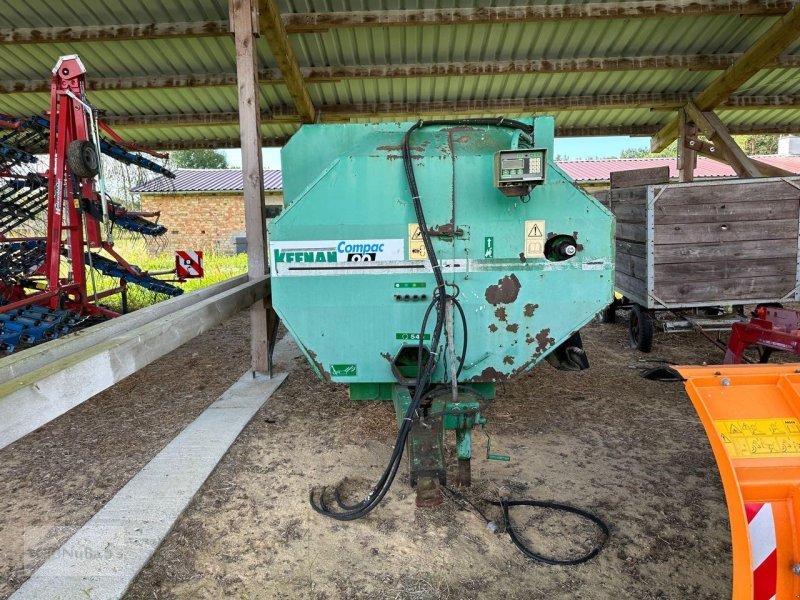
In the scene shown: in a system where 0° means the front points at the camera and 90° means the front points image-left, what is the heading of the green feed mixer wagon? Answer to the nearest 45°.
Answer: approximately 0°

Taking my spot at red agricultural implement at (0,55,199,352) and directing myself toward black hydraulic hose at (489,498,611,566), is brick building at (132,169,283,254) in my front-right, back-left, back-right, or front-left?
back-left

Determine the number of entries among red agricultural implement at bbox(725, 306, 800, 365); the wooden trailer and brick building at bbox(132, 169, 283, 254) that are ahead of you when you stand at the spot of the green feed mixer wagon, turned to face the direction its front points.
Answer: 0

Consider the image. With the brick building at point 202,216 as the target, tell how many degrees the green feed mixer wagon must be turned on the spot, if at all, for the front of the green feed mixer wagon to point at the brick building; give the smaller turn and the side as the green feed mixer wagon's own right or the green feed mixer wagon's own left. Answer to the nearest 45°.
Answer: approximately 135° to the green feed mixer wagon's own right

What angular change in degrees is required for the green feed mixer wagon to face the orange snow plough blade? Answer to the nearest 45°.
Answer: approximately 45° to its left

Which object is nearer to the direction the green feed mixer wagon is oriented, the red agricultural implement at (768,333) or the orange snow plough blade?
the orange snow plough blade

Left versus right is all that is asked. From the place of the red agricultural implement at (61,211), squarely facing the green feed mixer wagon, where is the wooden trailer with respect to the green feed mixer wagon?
left

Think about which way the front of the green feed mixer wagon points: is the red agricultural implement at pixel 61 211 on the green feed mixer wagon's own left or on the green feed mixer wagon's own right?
on the green feed mixer wagon's own right

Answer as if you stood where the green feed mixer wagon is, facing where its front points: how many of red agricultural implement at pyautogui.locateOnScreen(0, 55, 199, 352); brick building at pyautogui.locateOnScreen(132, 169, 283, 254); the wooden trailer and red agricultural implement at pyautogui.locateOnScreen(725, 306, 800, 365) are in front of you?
0
